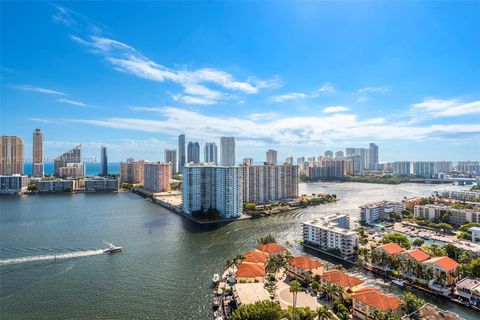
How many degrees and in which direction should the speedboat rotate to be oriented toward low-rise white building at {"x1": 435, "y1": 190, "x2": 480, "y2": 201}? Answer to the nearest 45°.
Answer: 0° — it already faces it

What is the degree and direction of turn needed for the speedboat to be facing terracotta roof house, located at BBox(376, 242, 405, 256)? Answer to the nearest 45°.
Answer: approximately 45° to its right

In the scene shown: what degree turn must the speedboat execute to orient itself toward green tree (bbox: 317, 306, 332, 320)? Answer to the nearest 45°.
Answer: approximately 45° to its right

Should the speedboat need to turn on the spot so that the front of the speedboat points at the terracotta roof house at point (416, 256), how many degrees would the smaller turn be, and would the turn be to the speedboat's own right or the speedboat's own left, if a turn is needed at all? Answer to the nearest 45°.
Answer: approximately 45° to the speedboat's own right

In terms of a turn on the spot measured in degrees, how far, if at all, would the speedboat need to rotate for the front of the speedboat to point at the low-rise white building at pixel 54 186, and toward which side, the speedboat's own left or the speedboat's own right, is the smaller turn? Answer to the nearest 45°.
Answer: approximately 90° to the speedboat's own left

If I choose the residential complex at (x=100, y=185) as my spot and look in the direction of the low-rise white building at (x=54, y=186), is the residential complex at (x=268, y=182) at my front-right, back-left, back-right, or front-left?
back-left

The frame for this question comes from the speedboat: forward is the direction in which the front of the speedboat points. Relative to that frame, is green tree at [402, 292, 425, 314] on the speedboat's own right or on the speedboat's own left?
on the speedboat's own right

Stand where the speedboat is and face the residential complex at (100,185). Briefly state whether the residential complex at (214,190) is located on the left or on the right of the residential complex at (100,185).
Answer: right

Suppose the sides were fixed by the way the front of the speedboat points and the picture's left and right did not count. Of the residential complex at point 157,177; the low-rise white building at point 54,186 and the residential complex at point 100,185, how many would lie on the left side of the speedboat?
3

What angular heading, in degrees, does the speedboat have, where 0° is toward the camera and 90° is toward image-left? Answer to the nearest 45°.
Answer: approximately 270°

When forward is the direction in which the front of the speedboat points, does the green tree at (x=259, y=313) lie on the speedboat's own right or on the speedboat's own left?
on the speedboat's own right
